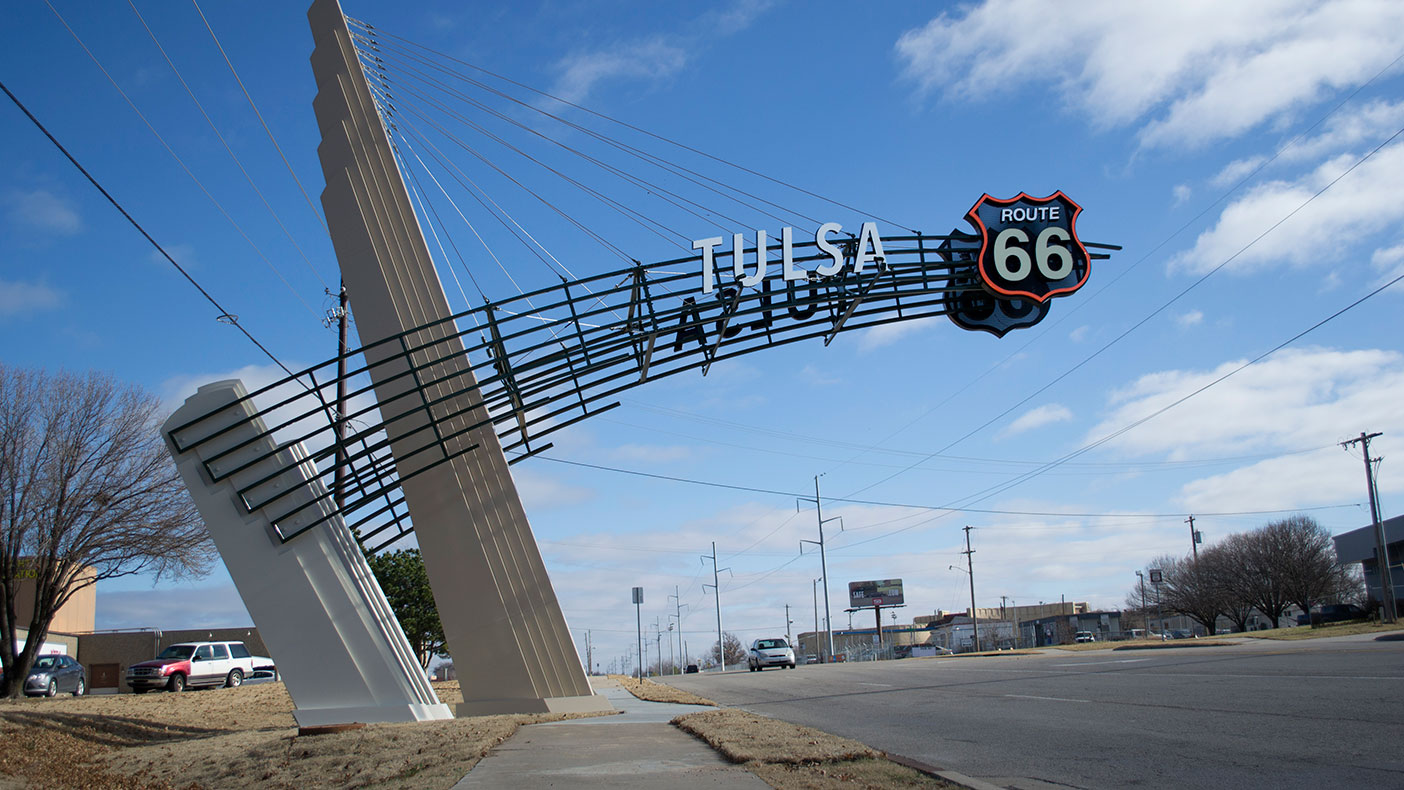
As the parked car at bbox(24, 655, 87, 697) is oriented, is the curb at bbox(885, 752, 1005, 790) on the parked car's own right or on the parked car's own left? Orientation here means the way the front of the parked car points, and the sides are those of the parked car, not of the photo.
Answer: on the parked car's own left

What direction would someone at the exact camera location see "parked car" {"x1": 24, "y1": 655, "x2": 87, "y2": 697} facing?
facing the viewer and to the left of the viewer

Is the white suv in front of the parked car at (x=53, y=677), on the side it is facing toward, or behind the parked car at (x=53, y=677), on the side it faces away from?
behind

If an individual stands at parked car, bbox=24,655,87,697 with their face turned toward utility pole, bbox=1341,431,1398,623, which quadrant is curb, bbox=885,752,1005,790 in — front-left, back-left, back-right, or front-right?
front-right
